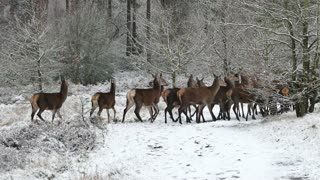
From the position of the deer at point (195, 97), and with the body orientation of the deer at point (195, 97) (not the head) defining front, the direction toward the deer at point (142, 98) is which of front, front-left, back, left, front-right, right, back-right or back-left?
back

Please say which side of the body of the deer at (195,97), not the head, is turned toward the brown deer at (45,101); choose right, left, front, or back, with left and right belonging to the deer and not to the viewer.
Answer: back

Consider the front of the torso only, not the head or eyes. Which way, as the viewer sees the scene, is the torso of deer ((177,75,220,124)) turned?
to the viewer's right

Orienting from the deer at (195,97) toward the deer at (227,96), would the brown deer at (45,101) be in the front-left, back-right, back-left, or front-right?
back-left

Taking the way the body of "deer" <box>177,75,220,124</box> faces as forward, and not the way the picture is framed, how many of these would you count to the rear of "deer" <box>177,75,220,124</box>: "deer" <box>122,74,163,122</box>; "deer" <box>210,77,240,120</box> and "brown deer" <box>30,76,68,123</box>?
2
